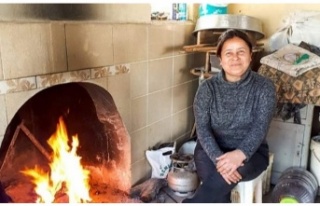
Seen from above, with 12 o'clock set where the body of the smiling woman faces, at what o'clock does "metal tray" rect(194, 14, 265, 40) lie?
The metal tray is roughly at 6 o'clock from the smiling woman.

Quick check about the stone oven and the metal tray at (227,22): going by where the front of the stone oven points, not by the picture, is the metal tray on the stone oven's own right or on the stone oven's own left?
on the stone oven's own left

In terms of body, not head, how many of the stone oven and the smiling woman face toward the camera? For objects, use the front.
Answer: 2

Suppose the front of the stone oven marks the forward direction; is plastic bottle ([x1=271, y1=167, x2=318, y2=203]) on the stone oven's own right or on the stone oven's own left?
on the stone oven's own left

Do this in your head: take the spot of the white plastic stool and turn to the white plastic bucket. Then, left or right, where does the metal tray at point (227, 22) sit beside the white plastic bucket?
left

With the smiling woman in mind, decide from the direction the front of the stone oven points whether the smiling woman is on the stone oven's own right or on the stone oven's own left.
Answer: on the stone oven's own left

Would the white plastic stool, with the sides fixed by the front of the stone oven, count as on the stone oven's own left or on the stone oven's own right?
on the stone oven's own left

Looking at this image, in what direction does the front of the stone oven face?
toward the camera

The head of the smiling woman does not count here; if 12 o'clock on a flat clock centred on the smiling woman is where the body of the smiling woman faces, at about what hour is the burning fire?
The burning fire is roughly at 3 o'clock from the smiling woman.

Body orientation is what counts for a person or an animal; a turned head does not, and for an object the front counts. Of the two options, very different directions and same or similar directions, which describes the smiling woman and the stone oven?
same or similar directions

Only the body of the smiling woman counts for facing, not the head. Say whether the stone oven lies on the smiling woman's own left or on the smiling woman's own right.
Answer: on the smiling woman's own right

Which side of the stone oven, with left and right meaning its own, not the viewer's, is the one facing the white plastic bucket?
left

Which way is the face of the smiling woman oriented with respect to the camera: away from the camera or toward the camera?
toward the camera
